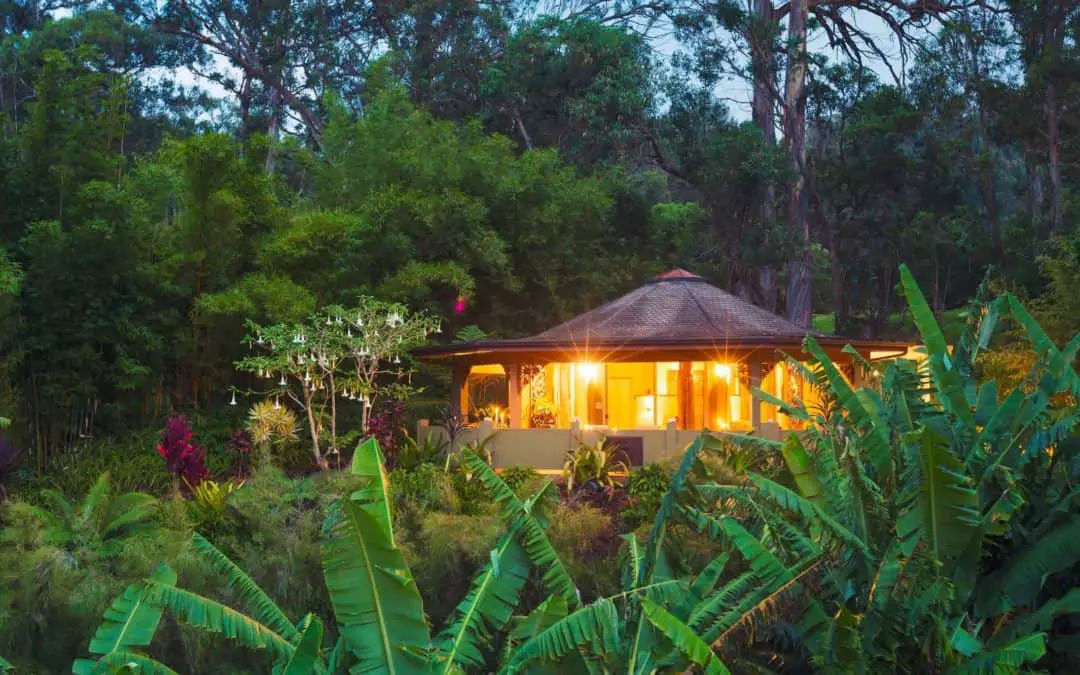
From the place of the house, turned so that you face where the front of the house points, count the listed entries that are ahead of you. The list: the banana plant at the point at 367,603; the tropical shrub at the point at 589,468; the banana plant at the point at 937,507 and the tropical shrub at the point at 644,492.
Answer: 4

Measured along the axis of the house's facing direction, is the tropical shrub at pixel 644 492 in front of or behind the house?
in front

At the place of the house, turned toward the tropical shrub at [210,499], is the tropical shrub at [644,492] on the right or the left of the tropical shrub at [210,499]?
left

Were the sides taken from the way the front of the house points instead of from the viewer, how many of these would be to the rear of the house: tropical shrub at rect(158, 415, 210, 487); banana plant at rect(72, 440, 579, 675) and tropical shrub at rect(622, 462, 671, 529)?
0

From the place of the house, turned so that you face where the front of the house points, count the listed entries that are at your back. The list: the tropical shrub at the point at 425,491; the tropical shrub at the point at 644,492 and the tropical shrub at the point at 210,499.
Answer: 0

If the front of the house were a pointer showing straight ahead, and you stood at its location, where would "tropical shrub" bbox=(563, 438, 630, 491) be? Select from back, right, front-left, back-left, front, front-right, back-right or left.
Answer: front

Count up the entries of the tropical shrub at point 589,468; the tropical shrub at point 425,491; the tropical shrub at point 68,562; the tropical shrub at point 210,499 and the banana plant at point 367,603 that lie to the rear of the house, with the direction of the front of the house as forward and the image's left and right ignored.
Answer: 0

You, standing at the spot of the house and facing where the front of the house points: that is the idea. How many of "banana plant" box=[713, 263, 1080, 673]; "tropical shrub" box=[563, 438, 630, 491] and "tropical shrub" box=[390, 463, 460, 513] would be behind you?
0

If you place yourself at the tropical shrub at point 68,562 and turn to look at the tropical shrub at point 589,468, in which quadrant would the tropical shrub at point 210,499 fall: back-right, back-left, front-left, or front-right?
front-left

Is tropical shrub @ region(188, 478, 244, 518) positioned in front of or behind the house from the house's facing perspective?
in front

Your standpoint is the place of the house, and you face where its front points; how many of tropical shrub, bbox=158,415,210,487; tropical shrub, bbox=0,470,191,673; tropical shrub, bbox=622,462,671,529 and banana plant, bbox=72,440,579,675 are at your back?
0

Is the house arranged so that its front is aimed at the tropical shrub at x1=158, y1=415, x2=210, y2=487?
no

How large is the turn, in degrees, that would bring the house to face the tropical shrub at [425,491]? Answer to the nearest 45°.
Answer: approximately 45° to its right

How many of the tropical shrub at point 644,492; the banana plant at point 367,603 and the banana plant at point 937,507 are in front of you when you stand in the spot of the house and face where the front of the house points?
3

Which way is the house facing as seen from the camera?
toward the camera

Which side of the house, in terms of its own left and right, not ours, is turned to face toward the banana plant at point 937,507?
front

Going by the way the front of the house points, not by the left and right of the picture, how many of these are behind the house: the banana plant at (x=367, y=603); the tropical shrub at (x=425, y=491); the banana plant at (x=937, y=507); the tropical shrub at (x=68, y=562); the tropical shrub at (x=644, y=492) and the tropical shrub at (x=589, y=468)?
0
